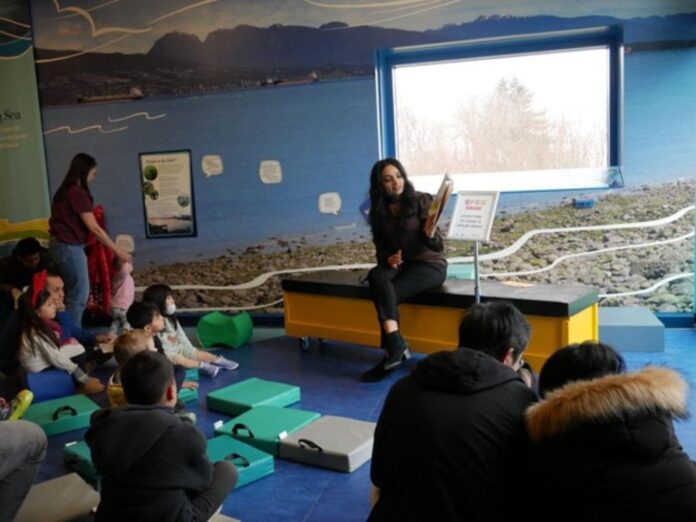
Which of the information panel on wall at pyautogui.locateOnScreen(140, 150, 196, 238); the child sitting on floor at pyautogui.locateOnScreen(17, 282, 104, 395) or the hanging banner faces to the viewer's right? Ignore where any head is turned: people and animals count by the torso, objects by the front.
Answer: the child sitting on floor

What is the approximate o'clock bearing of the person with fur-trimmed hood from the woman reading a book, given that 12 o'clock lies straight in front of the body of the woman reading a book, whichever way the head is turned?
The person with fur-trimmed hood is roughly at 10 o'clock from the woman reading a book.

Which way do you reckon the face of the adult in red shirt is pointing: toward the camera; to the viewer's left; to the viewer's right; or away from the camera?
to the viewer's right

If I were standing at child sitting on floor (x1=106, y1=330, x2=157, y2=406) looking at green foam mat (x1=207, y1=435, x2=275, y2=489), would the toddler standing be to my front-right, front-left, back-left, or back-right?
back-left

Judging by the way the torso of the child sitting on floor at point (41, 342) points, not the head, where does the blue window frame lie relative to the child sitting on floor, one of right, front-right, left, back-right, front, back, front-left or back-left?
front

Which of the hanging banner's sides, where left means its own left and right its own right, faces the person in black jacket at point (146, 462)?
front

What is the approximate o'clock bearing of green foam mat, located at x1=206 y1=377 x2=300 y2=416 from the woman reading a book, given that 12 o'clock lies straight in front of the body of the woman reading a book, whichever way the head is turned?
The green foam mat is roughly at 12 o'clock from the woman reading a book.

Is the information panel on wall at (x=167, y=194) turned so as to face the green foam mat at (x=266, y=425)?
yes

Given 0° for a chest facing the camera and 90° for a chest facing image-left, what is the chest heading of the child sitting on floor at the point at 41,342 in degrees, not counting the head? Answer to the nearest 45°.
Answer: approximately 270°

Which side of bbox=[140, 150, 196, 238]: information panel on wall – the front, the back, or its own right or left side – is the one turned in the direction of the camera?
front

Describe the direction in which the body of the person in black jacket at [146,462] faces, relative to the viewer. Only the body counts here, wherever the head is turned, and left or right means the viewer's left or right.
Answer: facing away from the viewer and to the right of the viewer
